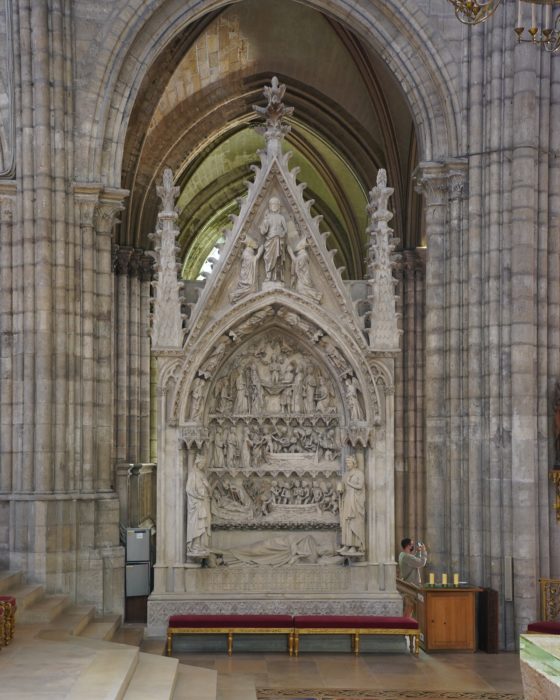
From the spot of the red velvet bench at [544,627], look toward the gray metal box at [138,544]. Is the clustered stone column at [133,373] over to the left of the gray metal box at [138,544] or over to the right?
right

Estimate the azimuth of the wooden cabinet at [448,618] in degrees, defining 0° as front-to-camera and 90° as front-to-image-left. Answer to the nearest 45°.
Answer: approximately 0°

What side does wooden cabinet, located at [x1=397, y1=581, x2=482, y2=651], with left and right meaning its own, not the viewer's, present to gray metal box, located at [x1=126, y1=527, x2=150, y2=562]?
right

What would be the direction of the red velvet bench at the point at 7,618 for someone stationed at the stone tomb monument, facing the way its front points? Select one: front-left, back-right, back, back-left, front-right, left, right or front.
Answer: front-right

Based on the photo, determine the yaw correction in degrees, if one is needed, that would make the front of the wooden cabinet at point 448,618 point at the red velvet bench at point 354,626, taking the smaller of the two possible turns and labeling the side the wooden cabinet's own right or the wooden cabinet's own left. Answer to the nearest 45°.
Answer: approximately 45° to the wooden cabinet's own right

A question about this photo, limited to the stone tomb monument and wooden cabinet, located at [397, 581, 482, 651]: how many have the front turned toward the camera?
2

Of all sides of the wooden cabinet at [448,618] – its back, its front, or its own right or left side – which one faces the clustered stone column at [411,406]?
back

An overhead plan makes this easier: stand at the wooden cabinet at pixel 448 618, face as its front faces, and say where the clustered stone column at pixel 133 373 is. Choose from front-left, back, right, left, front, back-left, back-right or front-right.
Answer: back-right

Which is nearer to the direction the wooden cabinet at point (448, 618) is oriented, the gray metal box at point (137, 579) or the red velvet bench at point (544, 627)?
the red velvet bench

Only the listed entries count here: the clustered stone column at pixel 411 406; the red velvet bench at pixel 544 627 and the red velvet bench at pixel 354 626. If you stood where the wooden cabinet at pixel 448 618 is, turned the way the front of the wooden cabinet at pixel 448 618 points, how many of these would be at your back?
1

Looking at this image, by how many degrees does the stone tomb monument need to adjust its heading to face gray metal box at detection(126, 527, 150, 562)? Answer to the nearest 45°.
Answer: approximately 135° to its right
